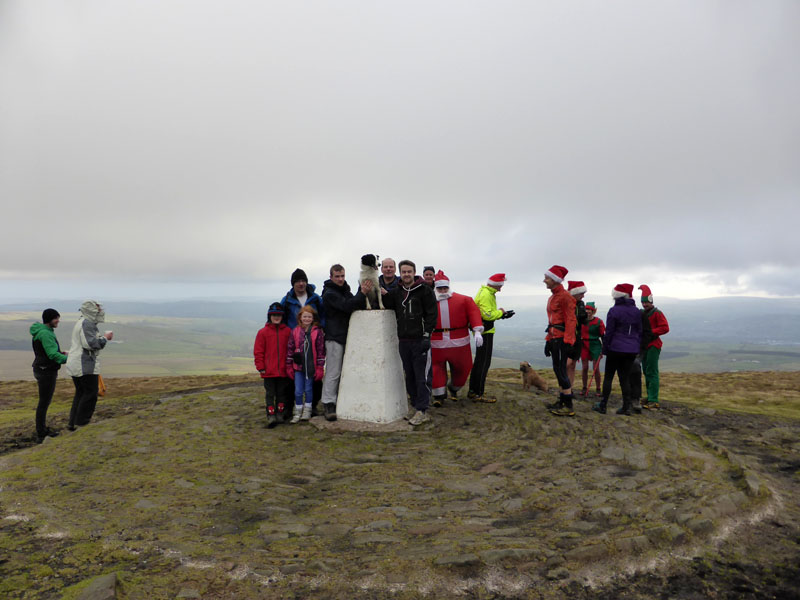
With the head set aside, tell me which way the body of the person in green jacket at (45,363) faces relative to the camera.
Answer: to the viewer's right

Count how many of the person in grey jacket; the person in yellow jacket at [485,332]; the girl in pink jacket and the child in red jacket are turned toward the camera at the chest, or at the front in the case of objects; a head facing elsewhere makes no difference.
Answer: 2

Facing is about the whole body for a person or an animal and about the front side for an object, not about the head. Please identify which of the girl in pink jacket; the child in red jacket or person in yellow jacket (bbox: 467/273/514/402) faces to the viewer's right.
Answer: the person in yellow jacket

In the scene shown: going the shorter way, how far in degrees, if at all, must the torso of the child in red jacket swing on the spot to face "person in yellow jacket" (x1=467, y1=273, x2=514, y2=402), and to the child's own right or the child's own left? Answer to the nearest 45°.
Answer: approximately 90° to the child's own left

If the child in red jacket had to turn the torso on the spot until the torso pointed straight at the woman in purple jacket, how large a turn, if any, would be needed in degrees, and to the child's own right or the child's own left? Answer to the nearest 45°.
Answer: approximately 90° to the child's own left

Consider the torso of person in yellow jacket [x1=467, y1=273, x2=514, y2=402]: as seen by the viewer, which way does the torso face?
to the viewer's right

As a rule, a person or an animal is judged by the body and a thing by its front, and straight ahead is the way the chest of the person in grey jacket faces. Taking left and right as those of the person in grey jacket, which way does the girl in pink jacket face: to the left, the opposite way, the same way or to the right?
to the right

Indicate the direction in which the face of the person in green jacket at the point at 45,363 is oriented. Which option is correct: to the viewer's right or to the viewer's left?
to the viewer's right

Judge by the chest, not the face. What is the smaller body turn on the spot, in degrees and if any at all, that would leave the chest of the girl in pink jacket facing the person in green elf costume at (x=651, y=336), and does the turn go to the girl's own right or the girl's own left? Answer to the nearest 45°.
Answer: approximately 90° to the girl's own left

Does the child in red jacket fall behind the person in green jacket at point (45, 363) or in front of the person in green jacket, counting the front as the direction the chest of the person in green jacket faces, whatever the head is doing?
in front

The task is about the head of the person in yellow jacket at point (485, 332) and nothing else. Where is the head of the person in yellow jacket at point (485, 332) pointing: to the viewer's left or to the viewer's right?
to the viewer's right

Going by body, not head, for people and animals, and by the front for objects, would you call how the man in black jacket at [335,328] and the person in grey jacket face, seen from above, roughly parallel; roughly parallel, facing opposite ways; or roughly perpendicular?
roughly perpendicular

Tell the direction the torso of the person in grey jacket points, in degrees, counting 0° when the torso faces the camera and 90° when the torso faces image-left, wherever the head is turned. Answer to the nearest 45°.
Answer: approximately 270°
